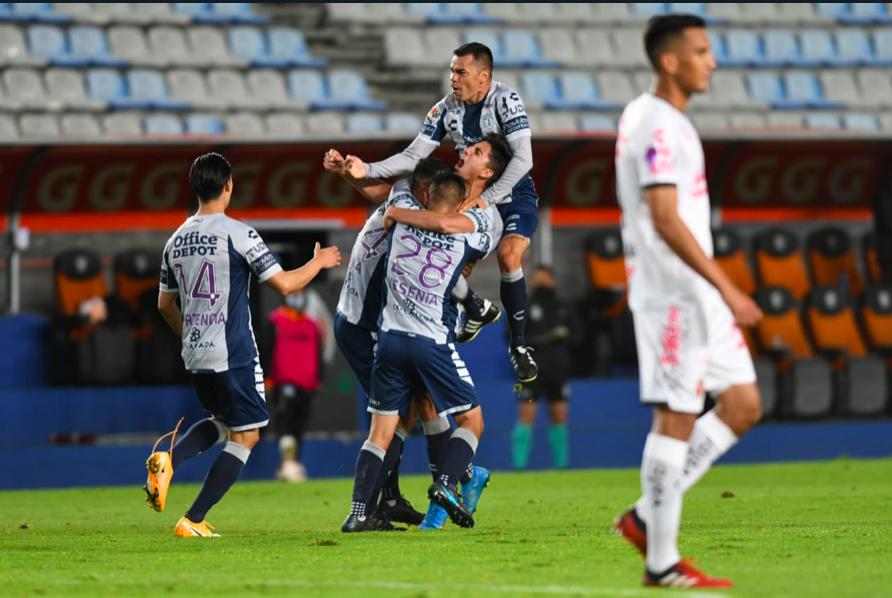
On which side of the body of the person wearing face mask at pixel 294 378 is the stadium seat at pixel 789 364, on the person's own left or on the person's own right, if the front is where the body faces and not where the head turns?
on the person's own left

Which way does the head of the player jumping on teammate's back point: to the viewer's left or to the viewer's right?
to the viewer's left

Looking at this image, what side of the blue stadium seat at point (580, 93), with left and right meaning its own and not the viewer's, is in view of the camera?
front

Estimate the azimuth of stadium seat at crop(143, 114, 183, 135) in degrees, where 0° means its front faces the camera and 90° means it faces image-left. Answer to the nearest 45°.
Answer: approximately 0°

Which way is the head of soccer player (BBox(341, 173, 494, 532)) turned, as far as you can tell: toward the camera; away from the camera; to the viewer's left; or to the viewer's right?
away from the camera

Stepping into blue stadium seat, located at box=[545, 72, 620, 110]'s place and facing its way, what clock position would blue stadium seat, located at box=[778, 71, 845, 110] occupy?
blue stadium seat, located at box=[778, 71, 845, 110] is roughly at 8 o'clock from blue stadium seat, located at box=[545, 72, 620, 110].

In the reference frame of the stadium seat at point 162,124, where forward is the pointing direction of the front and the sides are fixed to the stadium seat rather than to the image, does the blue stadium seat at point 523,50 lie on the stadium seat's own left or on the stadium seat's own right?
on the stadium seat's own left

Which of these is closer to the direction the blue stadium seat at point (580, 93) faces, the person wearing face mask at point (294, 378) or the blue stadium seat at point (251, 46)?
the person wearing face mask

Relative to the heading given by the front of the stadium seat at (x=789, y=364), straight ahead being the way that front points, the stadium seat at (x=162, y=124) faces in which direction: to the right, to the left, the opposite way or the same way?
the same way

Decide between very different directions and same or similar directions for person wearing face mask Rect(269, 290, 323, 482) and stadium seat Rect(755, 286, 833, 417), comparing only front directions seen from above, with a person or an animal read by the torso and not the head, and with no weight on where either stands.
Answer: same or similar directions

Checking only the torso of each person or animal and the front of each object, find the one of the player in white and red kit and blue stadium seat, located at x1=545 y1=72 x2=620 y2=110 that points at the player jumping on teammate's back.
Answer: the blue stadium seat

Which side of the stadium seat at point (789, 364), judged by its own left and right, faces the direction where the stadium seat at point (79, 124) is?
right

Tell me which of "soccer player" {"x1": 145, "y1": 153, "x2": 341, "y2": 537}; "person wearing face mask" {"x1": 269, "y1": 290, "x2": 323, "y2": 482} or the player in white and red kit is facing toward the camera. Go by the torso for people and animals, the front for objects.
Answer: the person wearing face mask

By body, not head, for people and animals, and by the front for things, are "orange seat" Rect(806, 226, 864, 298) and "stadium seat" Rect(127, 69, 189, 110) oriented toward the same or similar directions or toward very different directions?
same or similar directions

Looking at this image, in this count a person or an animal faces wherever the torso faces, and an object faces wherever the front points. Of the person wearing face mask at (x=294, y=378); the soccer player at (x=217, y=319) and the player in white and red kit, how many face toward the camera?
1

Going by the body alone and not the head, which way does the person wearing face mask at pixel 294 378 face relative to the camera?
toward the camera

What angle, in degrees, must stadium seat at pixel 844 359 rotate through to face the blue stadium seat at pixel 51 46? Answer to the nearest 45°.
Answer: approximately 135° to its right

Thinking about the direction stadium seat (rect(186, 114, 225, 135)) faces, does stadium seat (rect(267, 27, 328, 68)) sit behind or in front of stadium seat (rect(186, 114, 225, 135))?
behind
